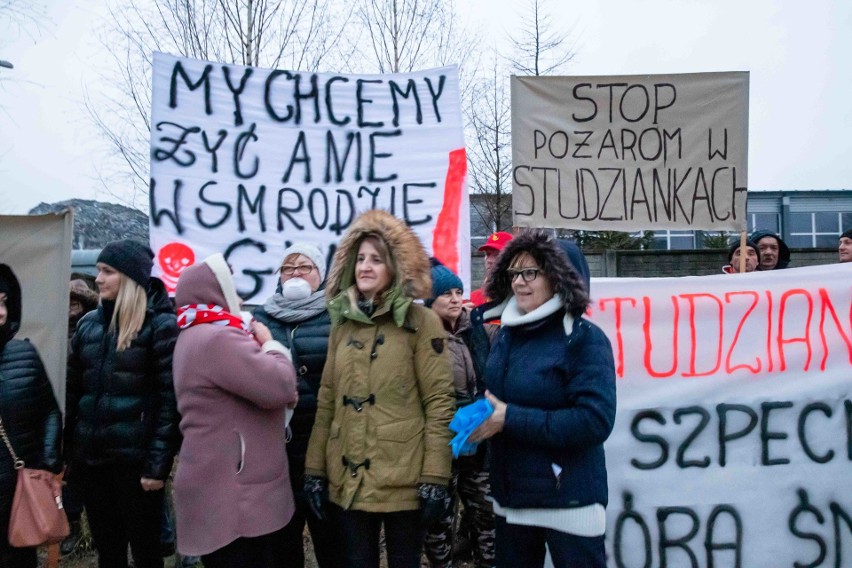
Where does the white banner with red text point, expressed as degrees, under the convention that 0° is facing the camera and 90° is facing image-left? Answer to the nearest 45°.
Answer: approximately 0°

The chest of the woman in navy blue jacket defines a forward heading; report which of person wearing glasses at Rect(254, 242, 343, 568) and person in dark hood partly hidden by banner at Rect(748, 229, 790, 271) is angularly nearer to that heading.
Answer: the person wearing glasses

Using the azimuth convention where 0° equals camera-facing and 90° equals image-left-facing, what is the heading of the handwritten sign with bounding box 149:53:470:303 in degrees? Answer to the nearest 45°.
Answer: approximately 0°

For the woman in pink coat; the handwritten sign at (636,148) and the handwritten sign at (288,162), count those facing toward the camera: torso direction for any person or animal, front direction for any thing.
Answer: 2

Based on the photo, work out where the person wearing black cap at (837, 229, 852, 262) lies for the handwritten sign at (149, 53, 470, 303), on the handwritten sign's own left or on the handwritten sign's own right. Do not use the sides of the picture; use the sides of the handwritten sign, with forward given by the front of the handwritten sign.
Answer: on the handwritten sign's own left

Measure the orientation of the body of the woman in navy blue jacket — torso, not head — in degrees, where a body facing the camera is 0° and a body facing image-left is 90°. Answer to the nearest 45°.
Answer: approximately 45°
